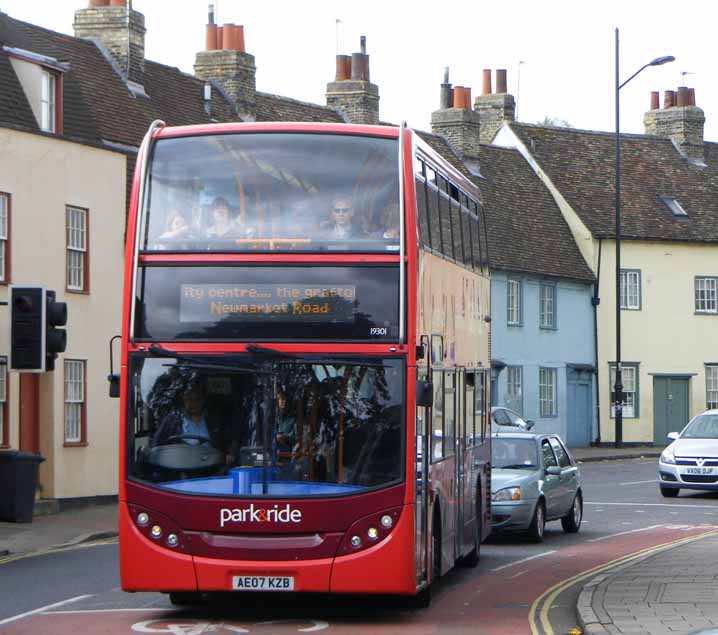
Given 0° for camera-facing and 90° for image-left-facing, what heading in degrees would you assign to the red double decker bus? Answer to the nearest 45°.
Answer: approximately 0°

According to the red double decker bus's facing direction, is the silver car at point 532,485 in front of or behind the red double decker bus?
behind

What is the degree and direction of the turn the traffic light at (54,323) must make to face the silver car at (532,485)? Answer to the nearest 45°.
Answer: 0° — it already faces it

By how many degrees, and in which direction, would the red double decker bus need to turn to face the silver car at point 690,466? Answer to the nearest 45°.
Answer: approximately 135° to its left

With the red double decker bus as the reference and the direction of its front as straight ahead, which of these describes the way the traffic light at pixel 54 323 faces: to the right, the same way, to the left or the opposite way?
to the left

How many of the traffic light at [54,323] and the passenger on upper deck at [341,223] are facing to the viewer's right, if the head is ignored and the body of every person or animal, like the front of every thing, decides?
1

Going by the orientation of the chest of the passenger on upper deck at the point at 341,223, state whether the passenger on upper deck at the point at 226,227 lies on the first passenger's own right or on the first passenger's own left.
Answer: on the first passenger's own right

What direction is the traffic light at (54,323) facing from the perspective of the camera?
to the viewer's right
